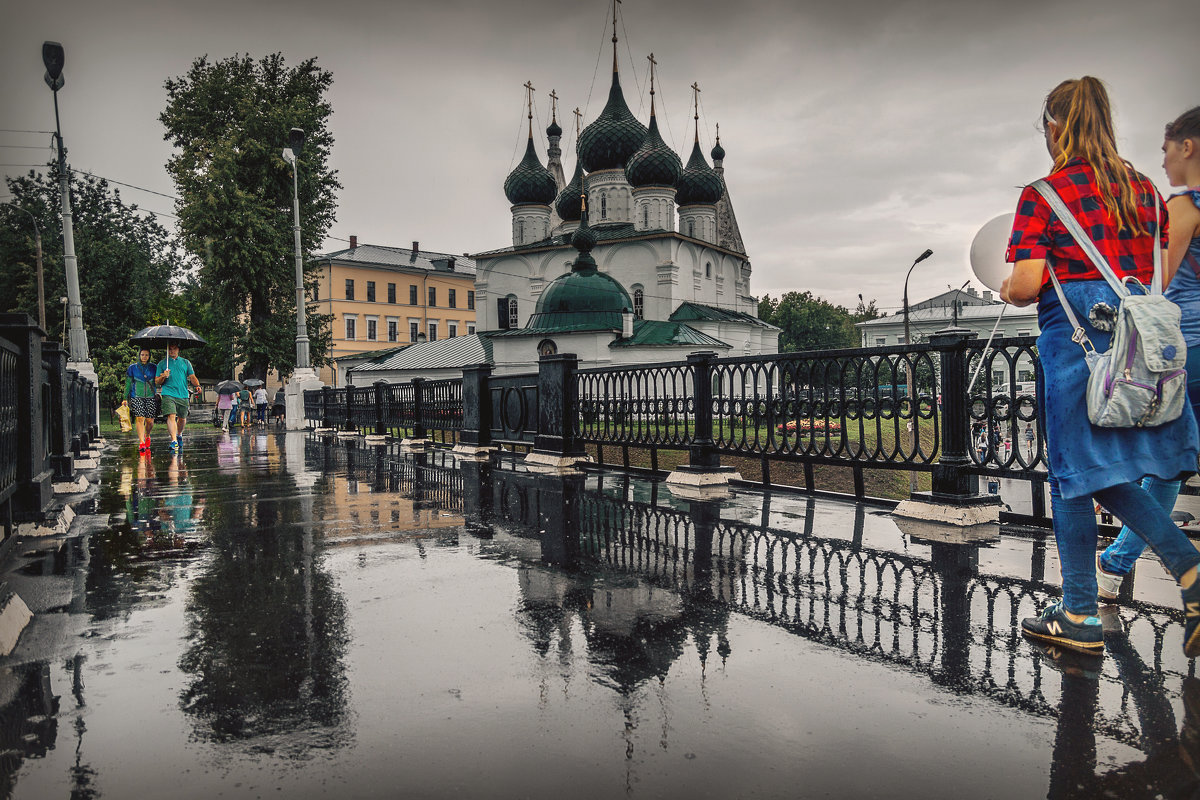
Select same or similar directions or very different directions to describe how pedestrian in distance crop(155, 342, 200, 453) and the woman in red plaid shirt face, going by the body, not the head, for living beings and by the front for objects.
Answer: very different directions

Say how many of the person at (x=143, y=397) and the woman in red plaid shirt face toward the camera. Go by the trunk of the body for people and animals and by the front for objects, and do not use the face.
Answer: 1

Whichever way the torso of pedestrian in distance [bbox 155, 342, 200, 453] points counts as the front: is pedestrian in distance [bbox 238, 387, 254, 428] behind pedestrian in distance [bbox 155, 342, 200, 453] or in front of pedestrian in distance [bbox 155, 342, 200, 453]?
behind

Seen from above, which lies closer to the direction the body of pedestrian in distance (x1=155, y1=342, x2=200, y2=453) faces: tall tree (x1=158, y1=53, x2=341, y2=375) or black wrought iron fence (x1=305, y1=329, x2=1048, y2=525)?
the black wrought iron fence

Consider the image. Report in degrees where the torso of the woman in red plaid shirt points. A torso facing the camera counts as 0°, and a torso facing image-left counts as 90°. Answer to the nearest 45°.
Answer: approximately 135°

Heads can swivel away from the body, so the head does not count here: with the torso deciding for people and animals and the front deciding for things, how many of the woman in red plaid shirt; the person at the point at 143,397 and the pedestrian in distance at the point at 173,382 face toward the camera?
2

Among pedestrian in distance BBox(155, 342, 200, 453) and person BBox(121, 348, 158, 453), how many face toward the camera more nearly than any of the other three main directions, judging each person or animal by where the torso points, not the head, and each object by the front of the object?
2

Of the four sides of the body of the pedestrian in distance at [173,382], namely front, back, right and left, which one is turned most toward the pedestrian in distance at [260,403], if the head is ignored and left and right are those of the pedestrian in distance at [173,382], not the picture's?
back

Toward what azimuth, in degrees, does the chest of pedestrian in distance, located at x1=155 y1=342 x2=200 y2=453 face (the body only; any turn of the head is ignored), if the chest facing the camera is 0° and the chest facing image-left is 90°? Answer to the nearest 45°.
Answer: approximately 0°

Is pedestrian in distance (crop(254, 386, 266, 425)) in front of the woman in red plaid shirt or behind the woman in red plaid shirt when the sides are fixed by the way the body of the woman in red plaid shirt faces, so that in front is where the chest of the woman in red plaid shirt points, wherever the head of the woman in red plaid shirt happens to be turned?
in front
